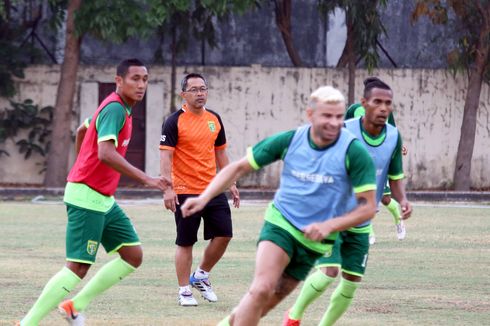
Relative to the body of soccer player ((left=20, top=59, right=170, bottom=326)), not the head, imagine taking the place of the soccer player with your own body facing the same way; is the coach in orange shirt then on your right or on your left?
on your left

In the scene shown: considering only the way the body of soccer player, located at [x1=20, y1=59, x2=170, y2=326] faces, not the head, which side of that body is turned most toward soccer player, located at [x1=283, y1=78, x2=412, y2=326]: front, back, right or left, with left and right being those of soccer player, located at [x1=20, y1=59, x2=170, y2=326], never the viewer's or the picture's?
front

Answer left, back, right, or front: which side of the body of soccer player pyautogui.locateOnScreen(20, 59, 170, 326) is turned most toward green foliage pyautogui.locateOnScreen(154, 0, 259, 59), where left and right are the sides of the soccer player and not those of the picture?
left

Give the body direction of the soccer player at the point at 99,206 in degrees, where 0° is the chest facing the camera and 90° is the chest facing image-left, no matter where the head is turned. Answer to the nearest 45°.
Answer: approximately 270°

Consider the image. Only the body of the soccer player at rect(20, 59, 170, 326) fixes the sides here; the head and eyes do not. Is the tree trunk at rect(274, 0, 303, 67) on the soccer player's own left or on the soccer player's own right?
on the soccer player's own left

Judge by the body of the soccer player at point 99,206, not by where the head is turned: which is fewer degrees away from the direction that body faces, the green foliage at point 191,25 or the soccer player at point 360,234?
the soccer player

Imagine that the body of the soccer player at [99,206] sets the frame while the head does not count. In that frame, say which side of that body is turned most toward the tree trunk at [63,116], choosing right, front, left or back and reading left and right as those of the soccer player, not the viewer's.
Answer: left

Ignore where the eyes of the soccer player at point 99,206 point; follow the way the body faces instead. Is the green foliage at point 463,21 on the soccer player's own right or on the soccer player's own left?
on the soccer player's own left

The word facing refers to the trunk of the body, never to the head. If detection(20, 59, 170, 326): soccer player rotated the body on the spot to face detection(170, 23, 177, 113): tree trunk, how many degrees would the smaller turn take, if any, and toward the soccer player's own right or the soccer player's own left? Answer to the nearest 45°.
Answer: approximately 90° to the soccer player's own left

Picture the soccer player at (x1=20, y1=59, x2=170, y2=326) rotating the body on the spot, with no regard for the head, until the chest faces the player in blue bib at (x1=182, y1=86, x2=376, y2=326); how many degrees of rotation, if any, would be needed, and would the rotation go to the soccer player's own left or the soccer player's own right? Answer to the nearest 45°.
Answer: approximately 45° to the soccer player's own right
